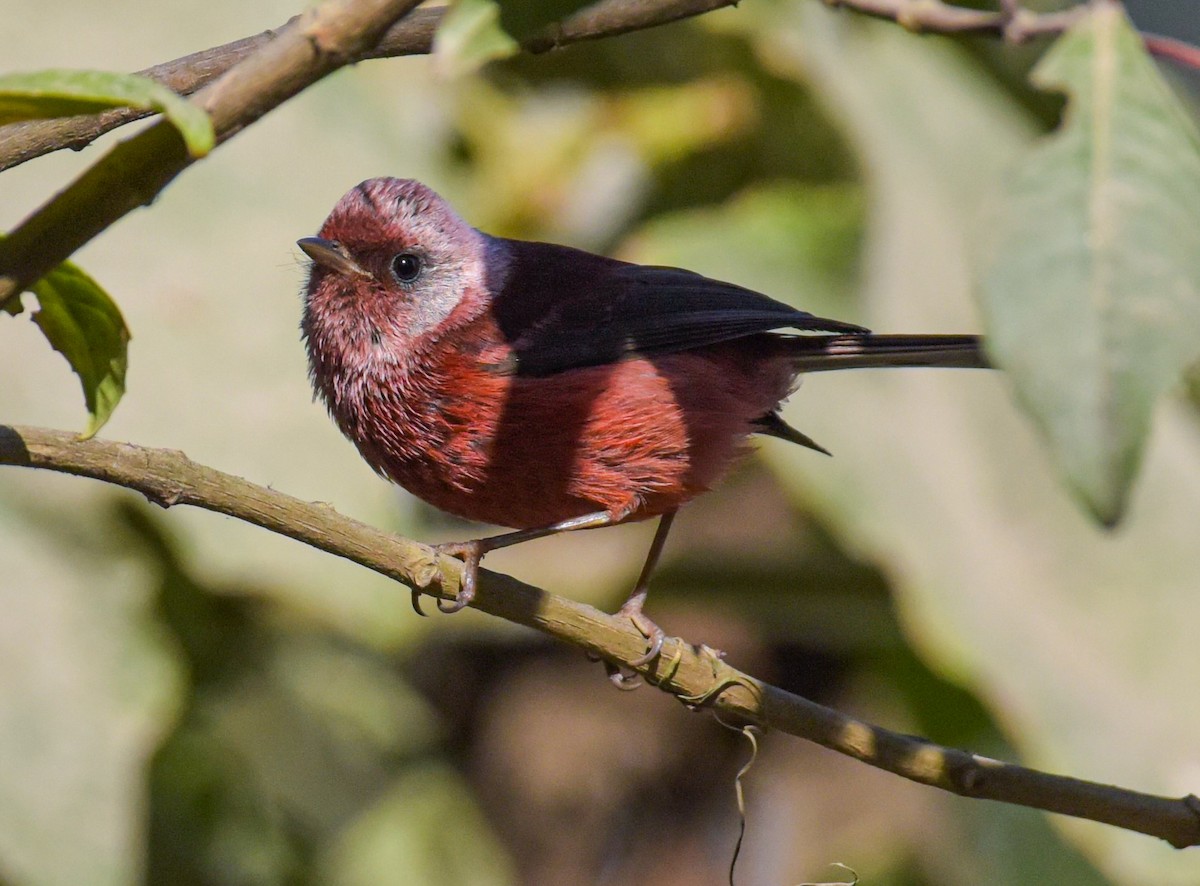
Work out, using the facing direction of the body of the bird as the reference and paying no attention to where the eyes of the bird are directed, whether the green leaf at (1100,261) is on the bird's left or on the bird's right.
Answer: on the bird's left

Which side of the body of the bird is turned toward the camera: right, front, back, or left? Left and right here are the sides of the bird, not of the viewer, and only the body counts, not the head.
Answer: left
